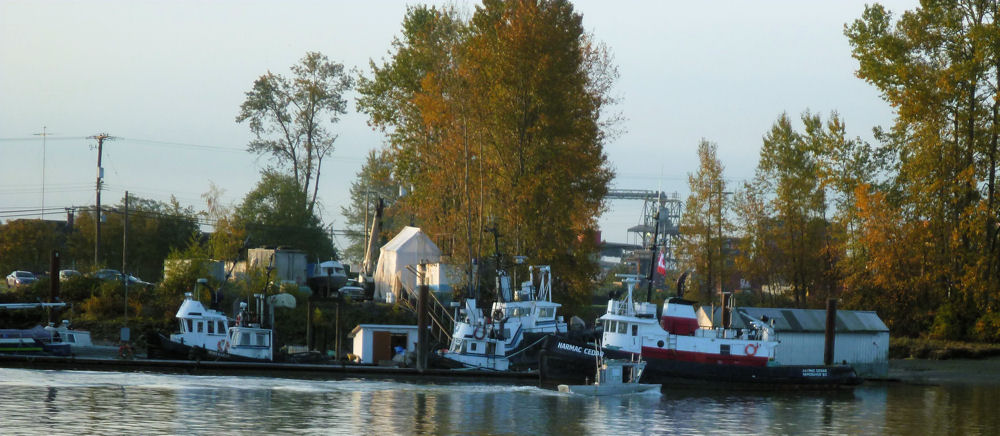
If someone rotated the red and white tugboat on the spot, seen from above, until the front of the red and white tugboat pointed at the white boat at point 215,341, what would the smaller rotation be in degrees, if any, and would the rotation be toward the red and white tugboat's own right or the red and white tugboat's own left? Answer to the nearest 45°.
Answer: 0° — it already faces it

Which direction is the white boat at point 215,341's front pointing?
to the viewer's left

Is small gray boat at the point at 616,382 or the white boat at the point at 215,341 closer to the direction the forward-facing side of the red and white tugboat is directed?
the white boat

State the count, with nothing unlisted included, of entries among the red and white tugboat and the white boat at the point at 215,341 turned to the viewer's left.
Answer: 2

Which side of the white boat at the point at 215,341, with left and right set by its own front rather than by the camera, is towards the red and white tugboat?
back

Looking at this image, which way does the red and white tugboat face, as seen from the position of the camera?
facing to the left of the viewer
